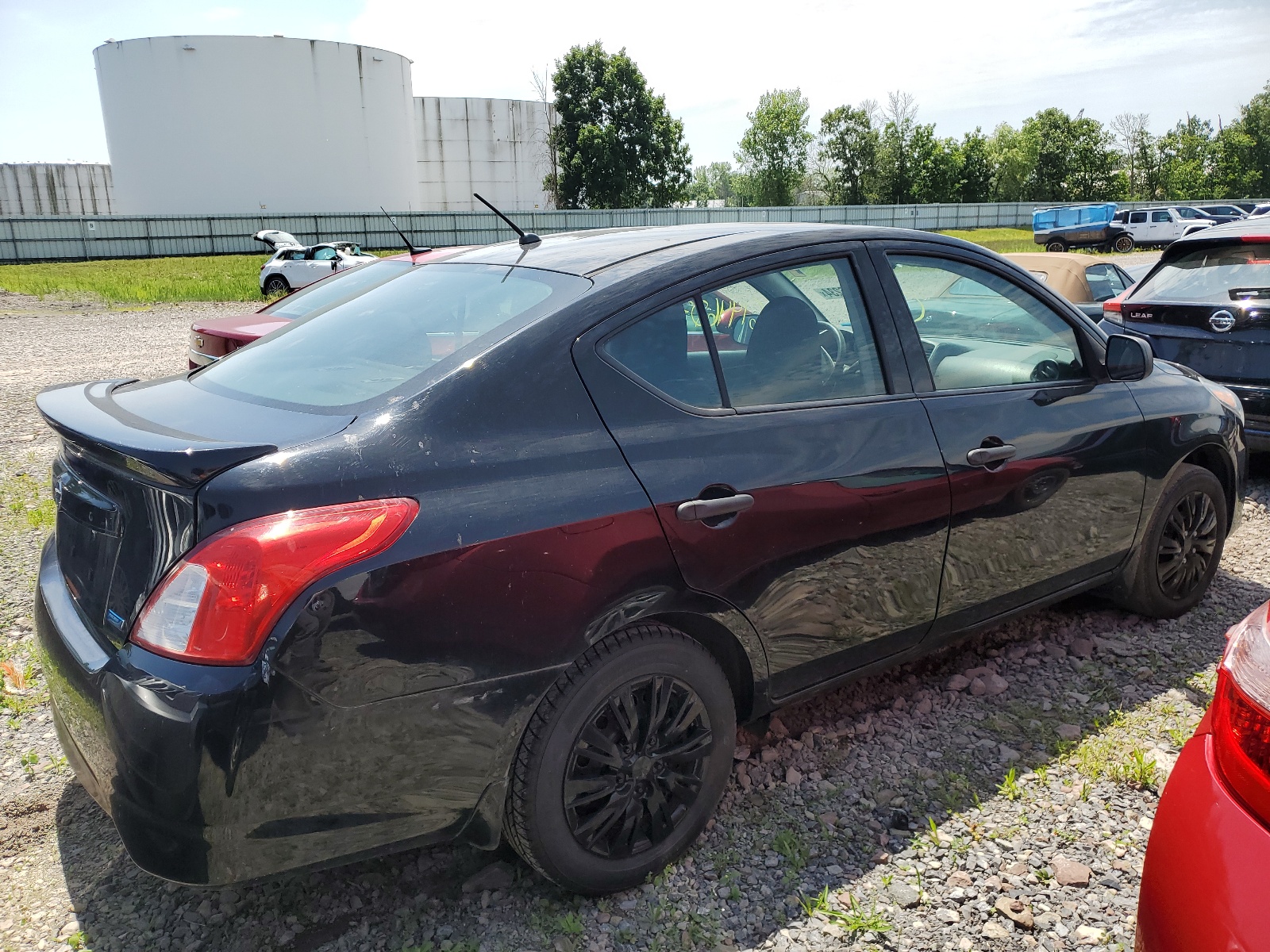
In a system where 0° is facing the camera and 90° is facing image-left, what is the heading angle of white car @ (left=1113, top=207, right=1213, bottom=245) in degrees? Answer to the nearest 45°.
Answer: approximately 270°

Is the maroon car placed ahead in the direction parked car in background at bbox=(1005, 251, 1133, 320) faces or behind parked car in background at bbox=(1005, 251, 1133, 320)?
behind

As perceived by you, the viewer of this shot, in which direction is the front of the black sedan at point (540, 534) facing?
facing away from the viewer and to the right of the viewer

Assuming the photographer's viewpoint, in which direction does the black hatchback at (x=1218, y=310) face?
facing away from the viewer and to the right of the viewer

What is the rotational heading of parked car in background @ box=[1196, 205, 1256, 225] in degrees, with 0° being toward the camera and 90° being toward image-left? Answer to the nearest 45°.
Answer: approximately 270°

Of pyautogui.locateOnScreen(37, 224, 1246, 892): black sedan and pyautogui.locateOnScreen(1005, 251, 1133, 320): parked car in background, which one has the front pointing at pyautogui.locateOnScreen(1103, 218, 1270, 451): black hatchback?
pyautogui.locateOnScreen(37, 224, 1246, 892): black sedan

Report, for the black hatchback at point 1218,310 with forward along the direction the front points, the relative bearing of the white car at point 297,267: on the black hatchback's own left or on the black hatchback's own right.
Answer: on the black hatchback's own left

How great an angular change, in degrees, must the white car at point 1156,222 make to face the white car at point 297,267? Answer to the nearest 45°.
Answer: approximately 135° to its right

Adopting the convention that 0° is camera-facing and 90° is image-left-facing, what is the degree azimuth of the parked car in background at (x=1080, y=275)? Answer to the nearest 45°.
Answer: approximately 225°
